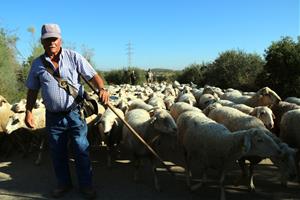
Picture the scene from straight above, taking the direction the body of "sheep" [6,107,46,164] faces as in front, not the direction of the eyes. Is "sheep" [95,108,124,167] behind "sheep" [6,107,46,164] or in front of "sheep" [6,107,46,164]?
behind

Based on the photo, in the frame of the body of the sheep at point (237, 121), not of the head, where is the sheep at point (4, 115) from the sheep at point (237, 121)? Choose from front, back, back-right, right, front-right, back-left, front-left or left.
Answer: back

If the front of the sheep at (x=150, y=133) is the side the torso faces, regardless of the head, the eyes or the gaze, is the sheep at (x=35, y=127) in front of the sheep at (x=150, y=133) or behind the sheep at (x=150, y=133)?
behind

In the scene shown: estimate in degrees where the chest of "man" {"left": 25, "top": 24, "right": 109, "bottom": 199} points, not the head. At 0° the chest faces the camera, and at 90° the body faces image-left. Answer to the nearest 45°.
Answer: approximately 0°

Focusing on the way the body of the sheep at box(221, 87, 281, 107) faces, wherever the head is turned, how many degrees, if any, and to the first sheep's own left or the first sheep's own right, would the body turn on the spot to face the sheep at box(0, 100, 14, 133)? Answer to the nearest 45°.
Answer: approximately 180°

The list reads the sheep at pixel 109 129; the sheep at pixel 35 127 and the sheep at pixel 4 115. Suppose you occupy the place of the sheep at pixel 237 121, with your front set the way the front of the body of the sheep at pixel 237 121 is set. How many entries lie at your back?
3

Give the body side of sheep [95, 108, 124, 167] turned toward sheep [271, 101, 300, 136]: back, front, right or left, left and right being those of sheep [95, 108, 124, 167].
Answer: left

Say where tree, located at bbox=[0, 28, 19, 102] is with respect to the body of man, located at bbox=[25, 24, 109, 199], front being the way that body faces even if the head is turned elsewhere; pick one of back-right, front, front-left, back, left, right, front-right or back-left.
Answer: back

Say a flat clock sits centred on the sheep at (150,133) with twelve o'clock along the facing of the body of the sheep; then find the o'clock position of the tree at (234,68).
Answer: The tree is roughly at 8 o'clock from the sheep.

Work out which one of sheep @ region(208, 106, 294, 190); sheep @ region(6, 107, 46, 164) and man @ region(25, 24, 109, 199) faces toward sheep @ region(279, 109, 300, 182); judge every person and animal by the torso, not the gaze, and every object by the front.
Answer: sheep @ region(208, 106, 294, 190)
